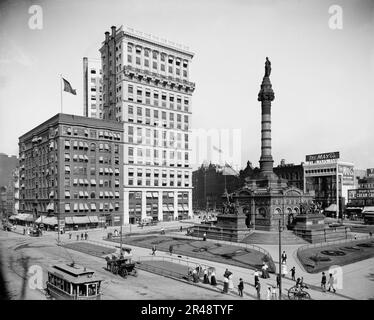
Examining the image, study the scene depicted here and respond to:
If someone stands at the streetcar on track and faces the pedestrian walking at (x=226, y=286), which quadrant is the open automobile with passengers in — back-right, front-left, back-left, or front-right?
front-left
